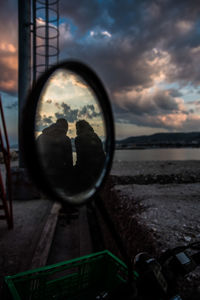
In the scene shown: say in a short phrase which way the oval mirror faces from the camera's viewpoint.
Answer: facing the viewer

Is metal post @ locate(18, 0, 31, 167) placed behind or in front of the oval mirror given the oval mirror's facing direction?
behind
